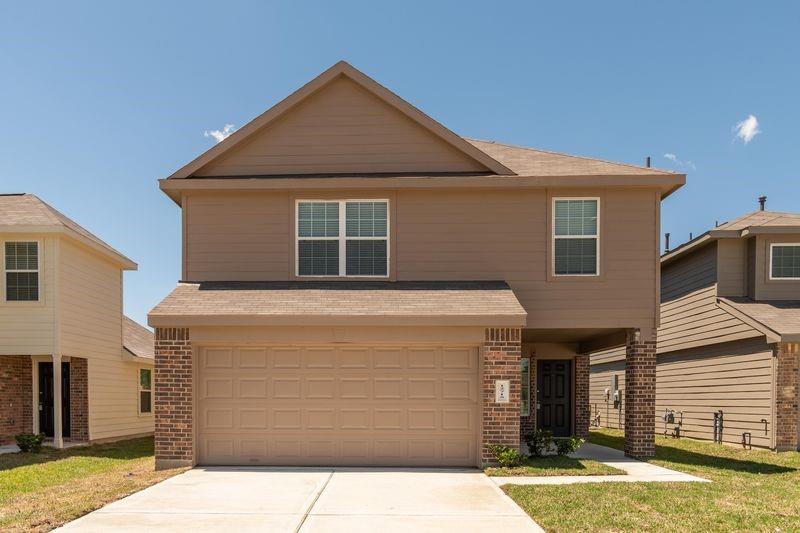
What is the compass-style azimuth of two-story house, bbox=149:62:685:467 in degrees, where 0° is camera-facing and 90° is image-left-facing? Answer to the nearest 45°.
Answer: approximately 0°

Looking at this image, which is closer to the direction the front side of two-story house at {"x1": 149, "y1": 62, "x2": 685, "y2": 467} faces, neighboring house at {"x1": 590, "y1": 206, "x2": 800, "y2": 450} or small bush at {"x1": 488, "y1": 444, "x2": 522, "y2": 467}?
the small bush
